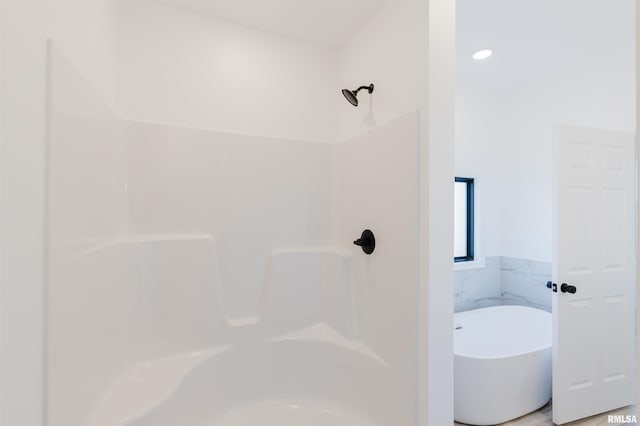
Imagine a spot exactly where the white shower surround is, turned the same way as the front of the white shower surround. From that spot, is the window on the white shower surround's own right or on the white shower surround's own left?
on the white shower surround's own left

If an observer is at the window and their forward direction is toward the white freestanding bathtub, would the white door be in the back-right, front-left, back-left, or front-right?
front-left

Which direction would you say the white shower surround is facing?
toward the camera

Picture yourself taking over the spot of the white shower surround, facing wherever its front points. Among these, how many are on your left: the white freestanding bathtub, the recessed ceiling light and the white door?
3

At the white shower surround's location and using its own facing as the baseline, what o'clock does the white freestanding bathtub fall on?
The white freestanding bathtub is roughly at 9 o'clock from the white shower surround.

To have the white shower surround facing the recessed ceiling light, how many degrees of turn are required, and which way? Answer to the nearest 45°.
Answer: approximately 90° to its left

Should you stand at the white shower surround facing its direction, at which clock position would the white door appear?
The white door is roughly at 9 o'clock from the white shower surround.
